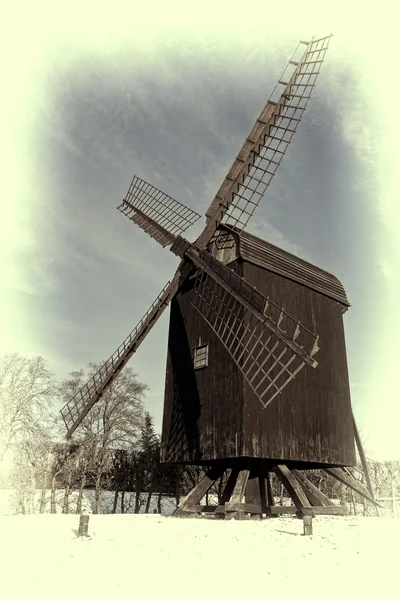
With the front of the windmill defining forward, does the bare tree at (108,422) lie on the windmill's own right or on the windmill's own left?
on the windmill's own right

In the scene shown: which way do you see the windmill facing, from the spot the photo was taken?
facing the viewer and to the left of the viewer

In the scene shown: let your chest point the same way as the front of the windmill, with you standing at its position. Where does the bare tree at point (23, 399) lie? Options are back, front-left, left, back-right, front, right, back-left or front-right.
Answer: right
